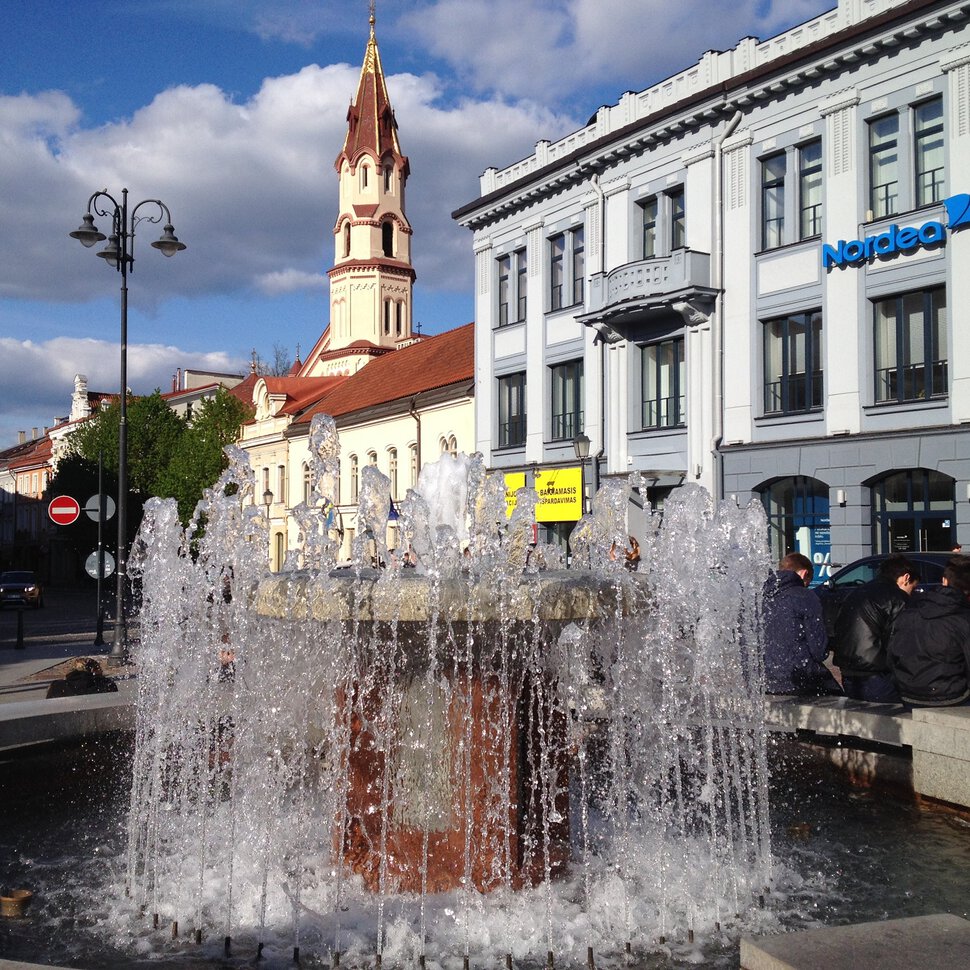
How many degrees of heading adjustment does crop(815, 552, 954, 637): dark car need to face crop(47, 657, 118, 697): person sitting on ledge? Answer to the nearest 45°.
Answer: approximately 45° to its left

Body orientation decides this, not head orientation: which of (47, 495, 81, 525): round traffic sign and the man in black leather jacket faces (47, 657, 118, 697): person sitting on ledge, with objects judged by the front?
the round traffic sign

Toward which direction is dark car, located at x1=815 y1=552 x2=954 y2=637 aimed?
to the viewer's left

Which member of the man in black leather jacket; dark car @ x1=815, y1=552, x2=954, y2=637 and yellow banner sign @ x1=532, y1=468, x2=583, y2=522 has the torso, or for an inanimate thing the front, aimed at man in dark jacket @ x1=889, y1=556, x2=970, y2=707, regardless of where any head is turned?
the yellow banner sign

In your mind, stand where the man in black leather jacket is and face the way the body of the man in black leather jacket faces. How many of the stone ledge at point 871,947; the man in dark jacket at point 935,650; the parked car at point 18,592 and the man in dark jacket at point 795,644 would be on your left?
2

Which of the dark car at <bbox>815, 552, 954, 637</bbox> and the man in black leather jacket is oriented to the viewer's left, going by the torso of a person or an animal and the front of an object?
the dark car

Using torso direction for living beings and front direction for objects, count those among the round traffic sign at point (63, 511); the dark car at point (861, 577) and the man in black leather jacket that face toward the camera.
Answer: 1

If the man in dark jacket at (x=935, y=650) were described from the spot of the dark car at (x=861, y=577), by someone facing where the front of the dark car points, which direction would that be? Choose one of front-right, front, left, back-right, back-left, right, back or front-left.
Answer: left

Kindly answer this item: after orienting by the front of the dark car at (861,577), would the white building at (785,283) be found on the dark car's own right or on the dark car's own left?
on the dark car's own right

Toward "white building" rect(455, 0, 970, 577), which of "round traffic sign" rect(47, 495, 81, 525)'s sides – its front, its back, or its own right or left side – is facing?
left

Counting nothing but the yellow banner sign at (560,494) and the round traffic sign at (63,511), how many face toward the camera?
2

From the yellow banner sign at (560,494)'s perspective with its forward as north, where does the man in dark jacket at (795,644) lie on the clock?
The man in dark jacket is roughly at 12 o'clock from the yellow banner sign.

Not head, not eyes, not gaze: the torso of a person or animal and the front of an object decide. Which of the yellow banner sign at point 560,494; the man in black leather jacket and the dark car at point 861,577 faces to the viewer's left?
the dark car

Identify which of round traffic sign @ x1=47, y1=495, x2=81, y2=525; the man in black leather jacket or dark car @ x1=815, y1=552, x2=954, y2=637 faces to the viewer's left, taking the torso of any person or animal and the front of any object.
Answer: the dark car
